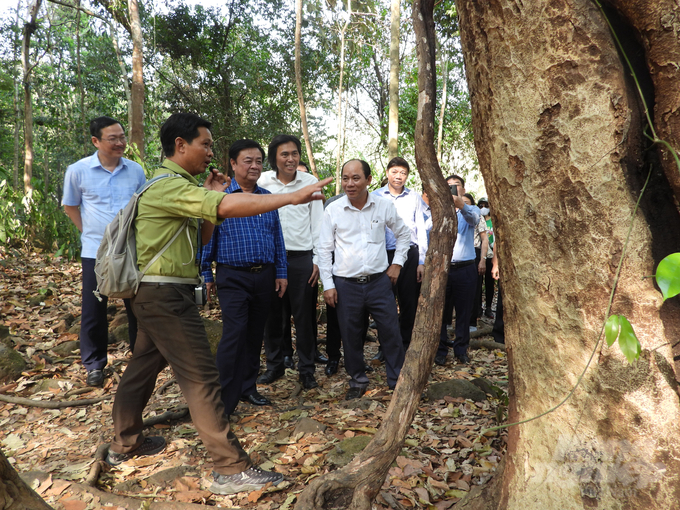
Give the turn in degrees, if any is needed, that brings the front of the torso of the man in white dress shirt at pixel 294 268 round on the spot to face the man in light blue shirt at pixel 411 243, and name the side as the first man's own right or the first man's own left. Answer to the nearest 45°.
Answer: approximately 90° to the first man's own left

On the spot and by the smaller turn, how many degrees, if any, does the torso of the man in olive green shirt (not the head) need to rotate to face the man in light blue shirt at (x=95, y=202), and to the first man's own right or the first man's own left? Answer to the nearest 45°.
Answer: approximately 135° to the first man's own left

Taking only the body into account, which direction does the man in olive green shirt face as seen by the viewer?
to the viewer's right

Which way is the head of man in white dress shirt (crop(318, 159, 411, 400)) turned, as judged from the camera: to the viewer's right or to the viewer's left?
to the viewer's left

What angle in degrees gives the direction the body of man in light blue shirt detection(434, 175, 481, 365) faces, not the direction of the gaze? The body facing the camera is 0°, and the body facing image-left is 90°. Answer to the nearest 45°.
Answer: approximately 45°

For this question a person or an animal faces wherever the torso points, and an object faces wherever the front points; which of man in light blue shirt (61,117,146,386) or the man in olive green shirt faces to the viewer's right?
the man in olive green shirt

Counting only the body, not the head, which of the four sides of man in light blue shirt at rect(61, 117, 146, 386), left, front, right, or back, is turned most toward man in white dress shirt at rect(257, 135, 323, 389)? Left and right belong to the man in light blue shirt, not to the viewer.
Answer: left

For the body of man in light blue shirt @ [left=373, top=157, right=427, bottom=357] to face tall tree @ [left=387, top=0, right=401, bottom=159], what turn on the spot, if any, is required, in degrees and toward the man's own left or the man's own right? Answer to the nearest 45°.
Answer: approximately 180°

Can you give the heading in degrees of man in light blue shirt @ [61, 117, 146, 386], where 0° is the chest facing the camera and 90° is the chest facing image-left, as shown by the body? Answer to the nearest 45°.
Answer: approximately 0°

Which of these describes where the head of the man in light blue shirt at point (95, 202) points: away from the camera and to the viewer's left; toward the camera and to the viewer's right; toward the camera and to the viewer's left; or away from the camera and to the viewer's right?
toward the camera and to the viewer's right

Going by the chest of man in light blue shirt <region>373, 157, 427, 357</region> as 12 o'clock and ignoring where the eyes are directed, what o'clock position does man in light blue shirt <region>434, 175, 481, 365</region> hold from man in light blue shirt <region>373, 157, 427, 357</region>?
man in light blue shirt <region>434, 175, 481, 365</region> is roughly at 9 o'clock from man in light blue shirt <region>373, 157, 427, 357</region>.
